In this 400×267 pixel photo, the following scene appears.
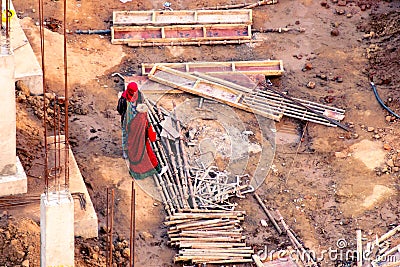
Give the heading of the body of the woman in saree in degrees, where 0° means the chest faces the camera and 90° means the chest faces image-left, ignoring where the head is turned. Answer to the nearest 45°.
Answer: approximately 225°

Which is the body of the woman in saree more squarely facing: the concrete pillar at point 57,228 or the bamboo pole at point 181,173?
the bamboo pole

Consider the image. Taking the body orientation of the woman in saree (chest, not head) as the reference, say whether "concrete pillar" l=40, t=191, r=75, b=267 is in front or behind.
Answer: behind

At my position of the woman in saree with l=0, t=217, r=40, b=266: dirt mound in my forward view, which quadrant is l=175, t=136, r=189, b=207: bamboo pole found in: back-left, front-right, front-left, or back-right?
back-left

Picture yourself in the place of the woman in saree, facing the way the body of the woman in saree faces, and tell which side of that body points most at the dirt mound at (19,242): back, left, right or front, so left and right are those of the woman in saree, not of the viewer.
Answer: back

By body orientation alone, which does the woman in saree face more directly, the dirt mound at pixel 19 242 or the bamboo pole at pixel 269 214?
the bamboo pole
